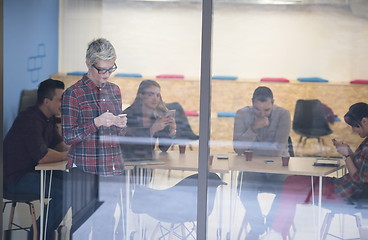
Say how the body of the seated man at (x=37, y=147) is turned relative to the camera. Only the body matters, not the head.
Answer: to the viewer's right

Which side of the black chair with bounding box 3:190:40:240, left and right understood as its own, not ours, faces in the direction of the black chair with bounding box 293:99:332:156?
front

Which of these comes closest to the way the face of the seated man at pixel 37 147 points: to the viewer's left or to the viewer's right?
to the viewer's right

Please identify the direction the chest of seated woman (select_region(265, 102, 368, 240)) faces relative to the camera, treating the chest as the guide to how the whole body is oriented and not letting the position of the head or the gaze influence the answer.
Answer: to the viewer's left

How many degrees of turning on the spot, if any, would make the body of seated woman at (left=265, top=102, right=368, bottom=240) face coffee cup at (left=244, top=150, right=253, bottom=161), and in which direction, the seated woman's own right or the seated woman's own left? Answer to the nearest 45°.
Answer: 0° — they already face it

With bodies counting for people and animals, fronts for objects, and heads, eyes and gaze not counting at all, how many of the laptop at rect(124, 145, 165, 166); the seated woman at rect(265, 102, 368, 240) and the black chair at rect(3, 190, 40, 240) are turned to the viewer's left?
1

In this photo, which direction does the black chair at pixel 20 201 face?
to the viewer's right

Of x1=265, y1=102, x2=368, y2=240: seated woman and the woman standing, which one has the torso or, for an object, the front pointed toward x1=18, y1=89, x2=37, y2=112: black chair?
the seated woman

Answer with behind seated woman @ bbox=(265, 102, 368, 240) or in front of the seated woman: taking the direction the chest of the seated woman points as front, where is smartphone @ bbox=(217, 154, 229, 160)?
in front

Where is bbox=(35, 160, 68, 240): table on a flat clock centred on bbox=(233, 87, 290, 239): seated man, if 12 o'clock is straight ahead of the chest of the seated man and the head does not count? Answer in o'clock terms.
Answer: The table is roughly at 3 o'clock from the seated man.

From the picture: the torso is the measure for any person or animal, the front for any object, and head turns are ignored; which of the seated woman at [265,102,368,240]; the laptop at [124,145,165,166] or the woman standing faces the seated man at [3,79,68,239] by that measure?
the seated woman

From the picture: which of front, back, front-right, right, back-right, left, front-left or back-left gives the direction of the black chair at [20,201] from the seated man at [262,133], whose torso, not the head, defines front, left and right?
right

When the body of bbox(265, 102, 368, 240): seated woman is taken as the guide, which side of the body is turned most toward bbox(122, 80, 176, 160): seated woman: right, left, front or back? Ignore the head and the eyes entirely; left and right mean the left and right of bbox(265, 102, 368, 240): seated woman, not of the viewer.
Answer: front
